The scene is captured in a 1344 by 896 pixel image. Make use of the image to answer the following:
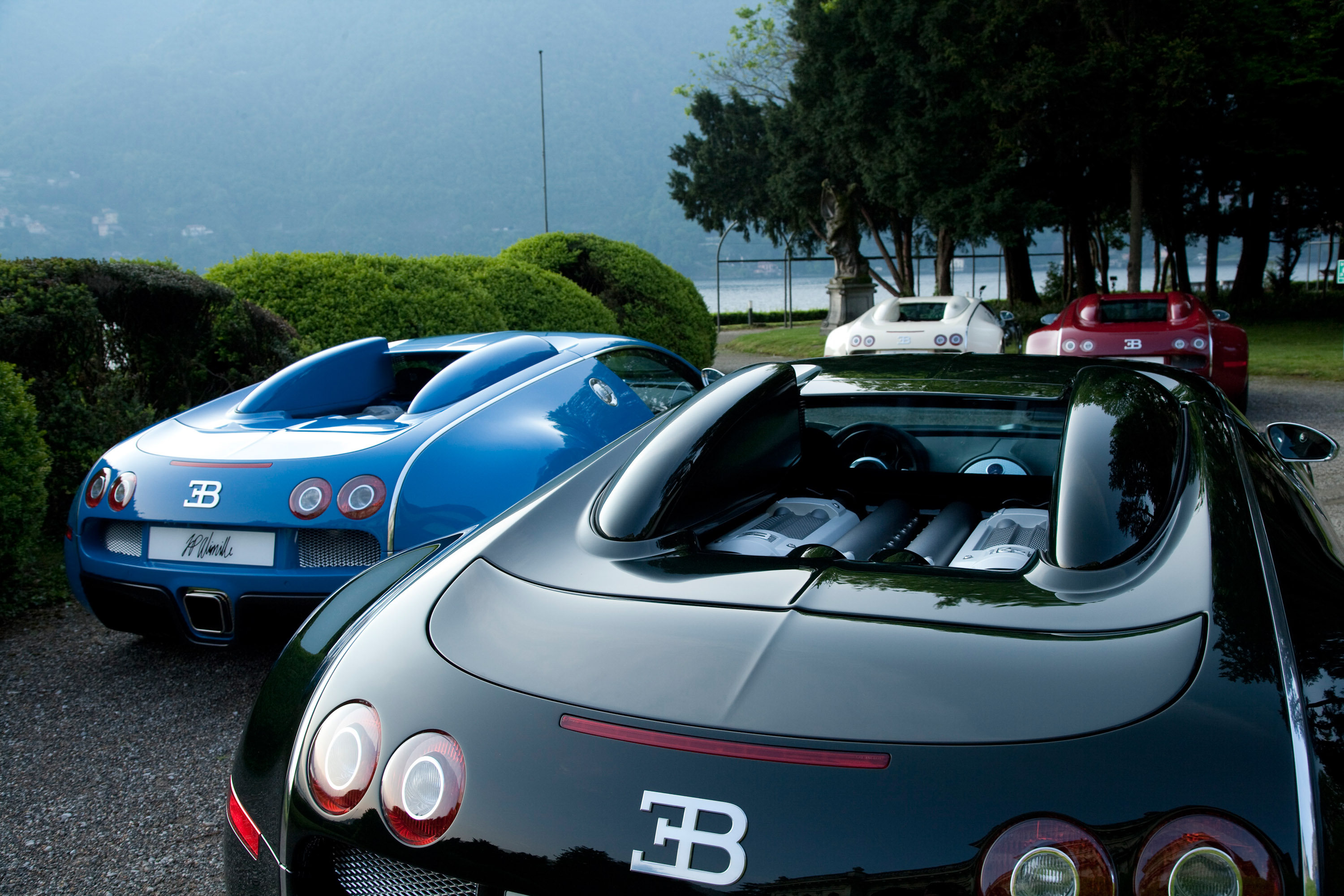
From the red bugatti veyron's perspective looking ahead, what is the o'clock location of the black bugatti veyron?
The black bugatti veyron is roughly at 6 o'clock from the red bugatti veyron.

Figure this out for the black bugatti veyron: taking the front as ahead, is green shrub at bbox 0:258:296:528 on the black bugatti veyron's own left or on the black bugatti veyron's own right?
on the black bugatti veyron's own left

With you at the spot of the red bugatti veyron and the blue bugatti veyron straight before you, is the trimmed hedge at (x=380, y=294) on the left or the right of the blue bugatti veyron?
right

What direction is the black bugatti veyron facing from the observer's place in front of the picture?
facing away from the viewer and to the right of the viewer

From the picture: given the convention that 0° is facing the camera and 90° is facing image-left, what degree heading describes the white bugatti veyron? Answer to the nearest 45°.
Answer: approximately 225°

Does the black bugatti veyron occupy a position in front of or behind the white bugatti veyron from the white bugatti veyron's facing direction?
behind

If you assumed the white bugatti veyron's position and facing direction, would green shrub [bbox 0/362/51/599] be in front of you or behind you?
behind

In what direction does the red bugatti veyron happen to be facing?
away from the camera

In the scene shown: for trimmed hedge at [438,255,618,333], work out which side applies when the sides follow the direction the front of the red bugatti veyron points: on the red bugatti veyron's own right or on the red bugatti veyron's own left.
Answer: on the red bugatti veyron's own left
